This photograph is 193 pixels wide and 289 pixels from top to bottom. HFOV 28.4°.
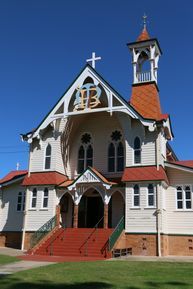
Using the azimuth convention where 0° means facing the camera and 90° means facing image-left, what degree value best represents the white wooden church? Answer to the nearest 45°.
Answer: approximately 45°
